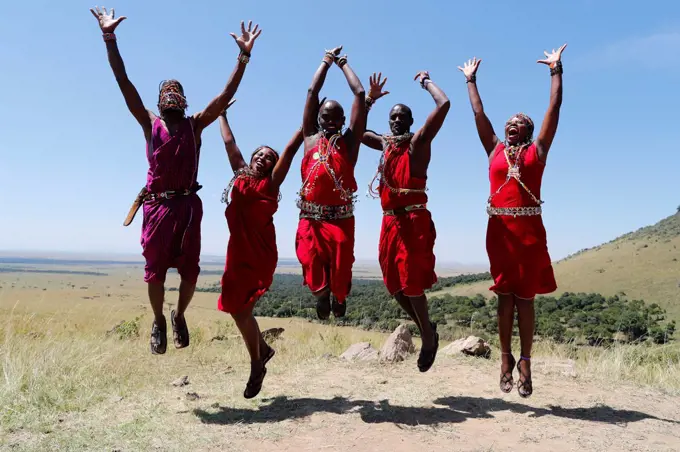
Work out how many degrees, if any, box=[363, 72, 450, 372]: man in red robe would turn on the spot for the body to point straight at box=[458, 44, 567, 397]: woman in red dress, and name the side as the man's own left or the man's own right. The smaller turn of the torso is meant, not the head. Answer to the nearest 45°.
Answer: approximately 135° to the man's own left

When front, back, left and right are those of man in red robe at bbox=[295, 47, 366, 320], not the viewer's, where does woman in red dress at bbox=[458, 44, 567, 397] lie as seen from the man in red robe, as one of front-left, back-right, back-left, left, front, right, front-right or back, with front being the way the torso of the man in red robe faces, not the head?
left

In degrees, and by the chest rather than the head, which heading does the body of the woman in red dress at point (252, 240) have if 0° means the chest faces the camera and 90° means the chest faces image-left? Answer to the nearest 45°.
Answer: approximately 45°

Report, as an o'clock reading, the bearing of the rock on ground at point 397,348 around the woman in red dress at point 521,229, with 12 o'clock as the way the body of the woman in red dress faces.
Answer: The rock on ground is roughly at 5 o'clock from the woman in red dress.

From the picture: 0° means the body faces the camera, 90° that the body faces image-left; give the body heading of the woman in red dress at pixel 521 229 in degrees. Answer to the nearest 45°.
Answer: approximately 0°

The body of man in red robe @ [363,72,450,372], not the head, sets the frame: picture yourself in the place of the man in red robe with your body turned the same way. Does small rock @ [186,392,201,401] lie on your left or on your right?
on your right

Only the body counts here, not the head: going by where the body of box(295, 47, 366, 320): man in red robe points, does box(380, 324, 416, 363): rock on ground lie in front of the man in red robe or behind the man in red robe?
behind

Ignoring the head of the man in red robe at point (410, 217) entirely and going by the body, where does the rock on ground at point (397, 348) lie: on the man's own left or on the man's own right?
on the man's own right

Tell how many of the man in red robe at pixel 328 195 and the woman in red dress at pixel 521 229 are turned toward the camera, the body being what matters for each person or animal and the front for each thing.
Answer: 2
